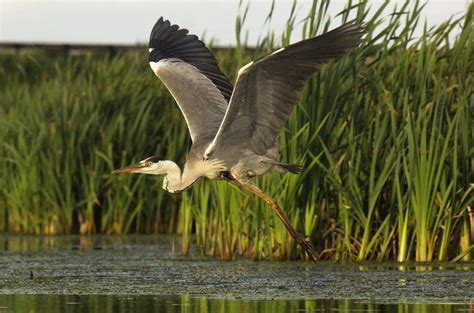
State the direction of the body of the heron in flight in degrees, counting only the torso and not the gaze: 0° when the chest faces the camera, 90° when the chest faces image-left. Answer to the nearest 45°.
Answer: approximately 90°
